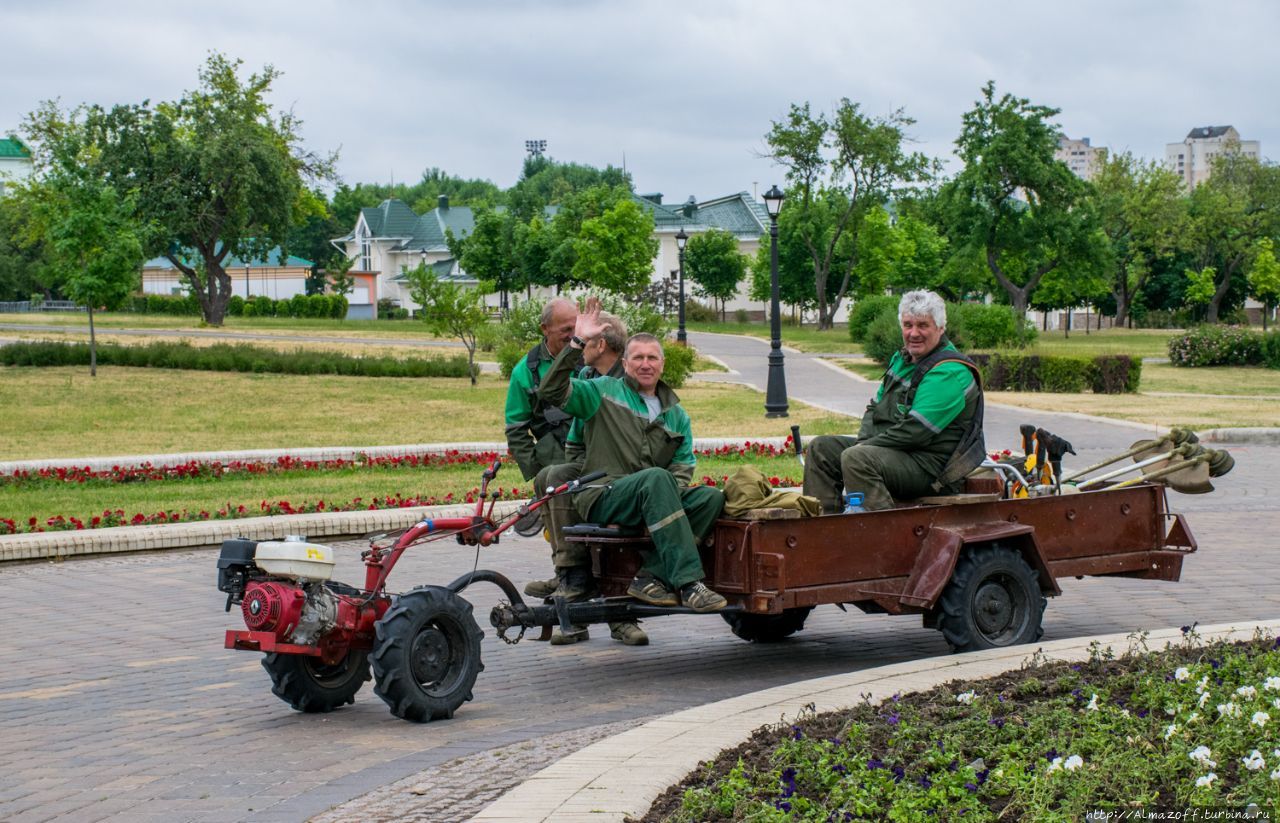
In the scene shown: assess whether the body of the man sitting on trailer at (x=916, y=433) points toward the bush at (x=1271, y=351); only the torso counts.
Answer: no

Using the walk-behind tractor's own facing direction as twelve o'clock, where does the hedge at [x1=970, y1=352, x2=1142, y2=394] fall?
The hedge is roughly at 5 o'clock from the walk-behind tractor.

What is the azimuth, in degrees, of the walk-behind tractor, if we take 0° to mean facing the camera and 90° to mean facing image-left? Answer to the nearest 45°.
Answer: approximately 45°

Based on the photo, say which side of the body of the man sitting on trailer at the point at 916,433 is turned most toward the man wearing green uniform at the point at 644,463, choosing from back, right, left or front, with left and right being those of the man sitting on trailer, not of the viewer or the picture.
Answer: front

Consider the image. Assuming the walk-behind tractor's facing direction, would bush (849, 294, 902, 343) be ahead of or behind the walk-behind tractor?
behind

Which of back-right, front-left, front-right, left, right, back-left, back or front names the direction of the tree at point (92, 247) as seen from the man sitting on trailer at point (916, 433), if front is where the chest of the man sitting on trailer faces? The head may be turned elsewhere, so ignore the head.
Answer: right

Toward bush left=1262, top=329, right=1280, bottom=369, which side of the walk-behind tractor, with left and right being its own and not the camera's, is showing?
back

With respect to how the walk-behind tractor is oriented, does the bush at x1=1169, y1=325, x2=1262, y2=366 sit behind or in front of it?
behind

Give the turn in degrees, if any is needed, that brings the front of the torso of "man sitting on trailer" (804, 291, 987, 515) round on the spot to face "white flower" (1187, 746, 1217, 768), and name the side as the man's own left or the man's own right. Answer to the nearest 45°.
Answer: approximately 45° to the man's own left

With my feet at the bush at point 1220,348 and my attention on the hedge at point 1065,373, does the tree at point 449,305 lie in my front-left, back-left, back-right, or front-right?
front-right

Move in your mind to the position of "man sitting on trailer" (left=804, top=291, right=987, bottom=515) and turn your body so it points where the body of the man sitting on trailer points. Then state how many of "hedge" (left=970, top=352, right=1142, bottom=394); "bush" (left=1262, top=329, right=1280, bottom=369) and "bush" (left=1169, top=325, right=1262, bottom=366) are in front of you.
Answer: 0

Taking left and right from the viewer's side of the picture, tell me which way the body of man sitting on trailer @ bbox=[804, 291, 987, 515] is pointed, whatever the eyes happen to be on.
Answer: facing the viewer and to the left of the viewer

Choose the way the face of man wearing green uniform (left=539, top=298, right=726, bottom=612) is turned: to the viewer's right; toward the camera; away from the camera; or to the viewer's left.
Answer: toward the camera
